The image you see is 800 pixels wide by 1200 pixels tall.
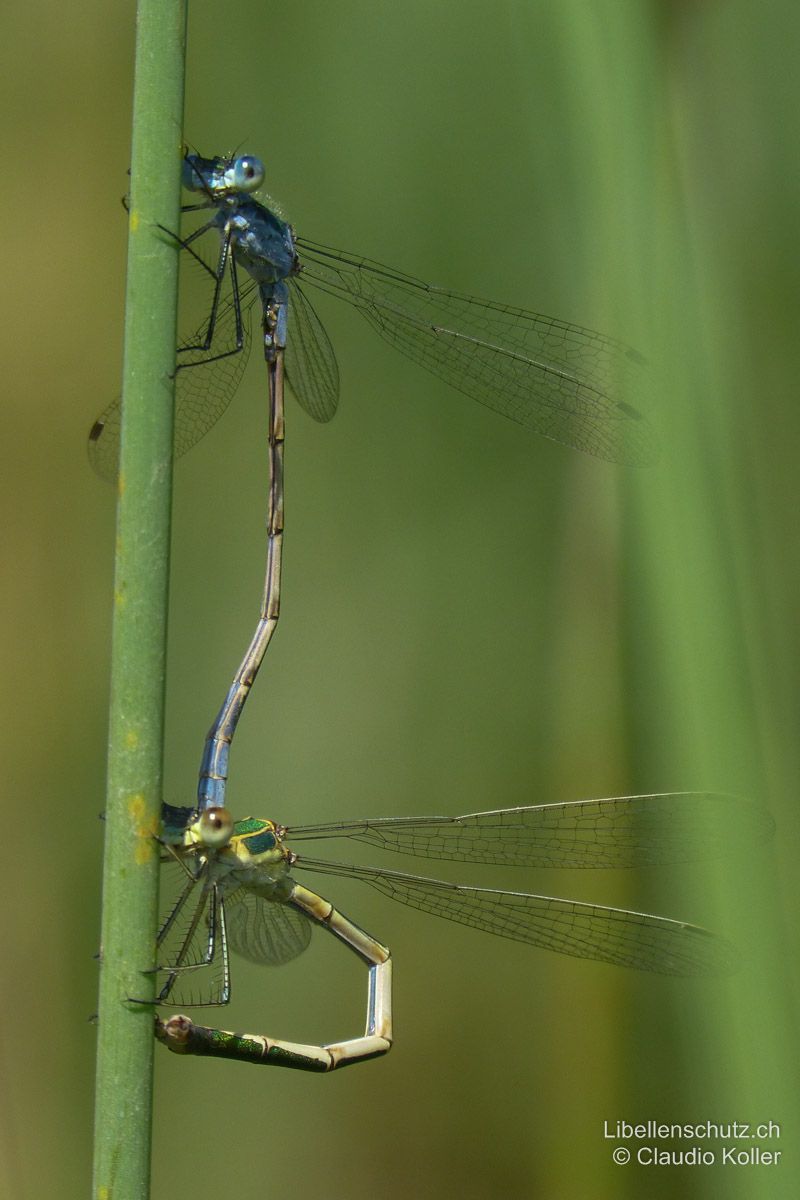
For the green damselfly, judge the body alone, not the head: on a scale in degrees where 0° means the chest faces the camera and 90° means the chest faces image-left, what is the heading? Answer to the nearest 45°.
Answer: approximately 90°
